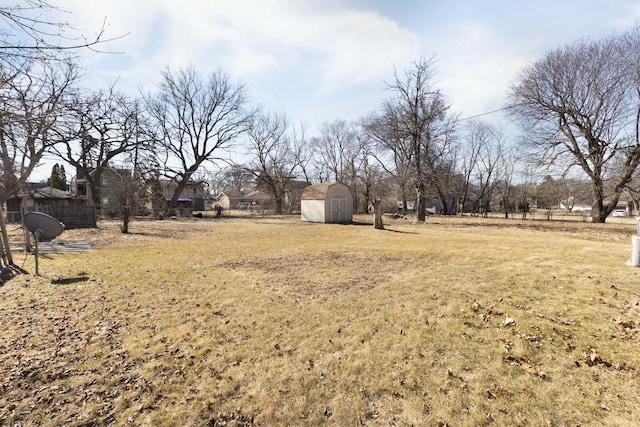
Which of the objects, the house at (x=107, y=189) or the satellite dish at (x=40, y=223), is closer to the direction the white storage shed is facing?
the satellite dish

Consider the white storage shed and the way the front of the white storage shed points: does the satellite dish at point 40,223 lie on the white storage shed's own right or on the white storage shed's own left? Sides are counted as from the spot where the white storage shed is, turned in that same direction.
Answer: on the white storage shed's own right
